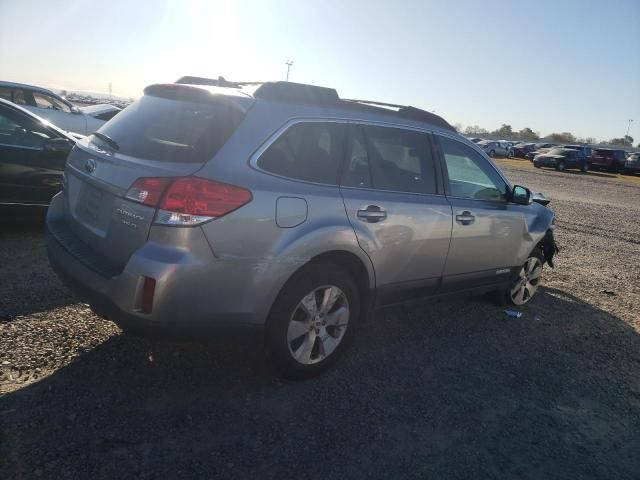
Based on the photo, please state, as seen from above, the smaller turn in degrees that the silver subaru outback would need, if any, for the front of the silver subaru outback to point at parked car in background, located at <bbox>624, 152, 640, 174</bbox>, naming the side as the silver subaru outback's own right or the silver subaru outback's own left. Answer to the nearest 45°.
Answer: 0° — it already faces it

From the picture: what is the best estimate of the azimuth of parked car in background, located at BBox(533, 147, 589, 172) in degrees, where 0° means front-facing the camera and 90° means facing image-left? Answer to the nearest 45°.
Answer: approximately 45°

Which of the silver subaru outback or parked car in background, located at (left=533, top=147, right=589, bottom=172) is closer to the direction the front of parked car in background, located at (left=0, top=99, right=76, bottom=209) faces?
the parked car in background

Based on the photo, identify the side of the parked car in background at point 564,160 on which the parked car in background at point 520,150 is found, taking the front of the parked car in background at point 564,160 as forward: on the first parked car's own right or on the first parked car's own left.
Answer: on the first parked car's own right

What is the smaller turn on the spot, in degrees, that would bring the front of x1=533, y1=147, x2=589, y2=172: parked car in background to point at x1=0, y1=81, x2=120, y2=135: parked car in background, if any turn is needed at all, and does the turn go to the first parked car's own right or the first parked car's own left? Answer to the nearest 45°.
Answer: approximately 45° to the first parked car's own left

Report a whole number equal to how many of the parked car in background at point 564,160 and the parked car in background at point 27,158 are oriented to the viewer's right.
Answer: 1

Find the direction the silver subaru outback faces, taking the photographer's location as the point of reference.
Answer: facing away from the viewer and to the right of the viewer

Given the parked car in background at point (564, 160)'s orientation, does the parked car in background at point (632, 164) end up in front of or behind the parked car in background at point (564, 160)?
behind

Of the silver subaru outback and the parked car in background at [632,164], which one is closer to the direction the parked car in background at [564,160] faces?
the silver subaru outback

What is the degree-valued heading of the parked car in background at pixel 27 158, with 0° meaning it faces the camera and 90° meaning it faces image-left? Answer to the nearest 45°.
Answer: approximately 270°
